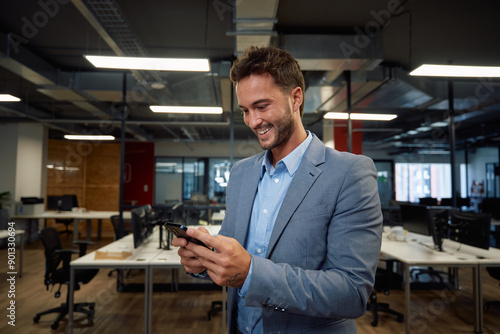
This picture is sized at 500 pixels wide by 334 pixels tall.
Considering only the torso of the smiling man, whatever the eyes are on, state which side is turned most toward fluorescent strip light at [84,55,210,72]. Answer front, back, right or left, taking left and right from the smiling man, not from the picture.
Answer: right

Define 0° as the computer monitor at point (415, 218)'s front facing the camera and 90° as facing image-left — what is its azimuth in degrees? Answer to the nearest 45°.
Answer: approximately 45°

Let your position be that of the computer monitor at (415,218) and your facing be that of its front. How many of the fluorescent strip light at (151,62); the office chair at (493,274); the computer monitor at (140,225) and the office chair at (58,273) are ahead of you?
3

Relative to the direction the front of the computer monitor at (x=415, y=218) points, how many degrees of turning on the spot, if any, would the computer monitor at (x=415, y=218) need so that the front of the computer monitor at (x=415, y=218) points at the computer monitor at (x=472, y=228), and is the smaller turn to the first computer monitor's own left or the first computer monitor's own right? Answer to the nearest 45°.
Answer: approximately 90° to the first computer monitor's own left

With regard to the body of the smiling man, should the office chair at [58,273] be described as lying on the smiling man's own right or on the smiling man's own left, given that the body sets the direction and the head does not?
on the smiling man's own right

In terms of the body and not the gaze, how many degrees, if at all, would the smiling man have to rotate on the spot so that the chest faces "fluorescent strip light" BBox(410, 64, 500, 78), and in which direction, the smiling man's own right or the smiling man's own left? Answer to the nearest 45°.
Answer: approximately 180°

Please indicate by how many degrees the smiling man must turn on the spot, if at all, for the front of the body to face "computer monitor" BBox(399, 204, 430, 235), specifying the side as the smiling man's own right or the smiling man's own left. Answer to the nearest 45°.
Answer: approximately 180°

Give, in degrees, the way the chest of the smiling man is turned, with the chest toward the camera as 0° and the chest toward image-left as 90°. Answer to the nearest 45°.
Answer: approximately 45°
